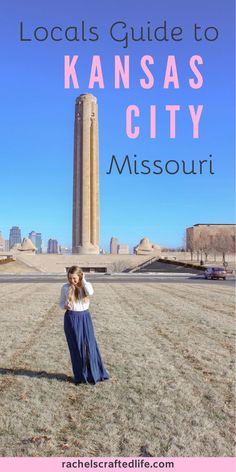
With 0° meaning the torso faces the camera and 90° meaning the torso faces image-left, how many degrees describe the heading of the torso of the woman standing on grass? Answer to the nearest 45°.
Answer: approximately 0°

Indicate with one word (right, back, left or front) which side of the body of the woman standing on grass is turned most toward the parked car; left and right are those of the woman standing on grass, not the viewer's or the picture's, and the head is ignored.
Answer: back
